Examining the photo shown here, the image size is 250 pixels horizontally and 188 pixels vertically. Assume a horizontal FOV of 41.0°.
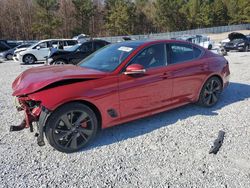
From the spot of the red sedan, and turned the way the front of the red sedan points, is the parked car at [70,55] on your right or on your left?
on your right

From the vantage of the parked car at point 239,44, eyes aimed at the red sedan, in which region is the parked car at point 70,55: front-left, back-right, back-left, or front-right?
front-right

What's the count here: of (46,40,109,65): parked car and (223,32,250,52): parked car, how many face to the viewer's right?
0

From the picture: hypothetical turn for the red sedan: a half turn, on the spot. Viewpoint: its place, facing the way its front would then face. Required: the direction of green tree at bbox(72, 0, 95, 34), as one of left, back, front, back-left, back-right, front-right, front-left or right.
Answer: front-left

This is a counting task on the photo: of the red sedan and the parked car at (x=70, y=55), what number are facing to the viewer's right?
0

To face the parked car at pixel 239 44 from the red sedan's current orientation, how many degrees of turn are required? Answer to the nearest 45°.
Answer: approximately 180°

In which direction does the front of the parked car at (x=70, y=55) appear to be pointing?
to the viewer's left

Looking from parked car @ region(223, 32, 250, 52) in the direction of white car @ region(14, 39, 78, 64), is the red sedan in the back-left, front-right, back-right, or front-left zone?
front-left

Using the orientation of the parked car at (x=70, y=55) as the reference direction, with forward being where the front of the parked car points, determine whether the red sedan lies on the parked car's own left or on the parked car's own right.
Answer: on the parked car's own left

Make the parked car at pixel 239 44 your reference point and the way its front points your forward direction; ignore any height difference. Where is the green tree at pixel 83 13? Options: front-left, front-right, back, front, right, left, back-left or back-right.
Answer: right

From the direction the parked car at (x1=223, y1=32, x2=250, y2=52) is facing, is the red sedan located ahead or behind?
ahead

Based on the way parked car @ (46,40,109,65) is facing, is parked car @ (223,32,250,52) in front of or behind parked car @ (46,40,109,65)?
behind

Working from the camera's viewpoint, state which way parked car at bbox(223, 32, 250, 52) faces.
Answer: facing the viewer and to the left of the viewer

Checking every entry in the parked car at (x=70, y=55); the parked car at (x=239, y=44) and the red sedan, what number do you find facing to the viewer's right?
0
